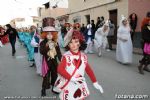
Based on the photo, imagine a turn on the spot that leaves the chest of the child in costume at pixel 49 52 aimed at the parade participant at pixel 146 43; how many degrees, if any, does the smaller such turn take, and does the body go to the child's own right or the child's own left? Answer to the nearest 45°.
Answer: approximately 135° to the child's own left

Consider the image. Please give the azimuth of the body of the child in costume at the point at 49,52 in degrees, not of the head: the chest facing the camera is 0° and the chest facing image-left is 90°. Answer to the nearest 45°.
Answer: approximately 0°

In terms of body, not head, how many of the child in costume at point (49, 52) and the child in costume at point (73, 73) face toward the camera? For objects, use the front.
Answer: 2

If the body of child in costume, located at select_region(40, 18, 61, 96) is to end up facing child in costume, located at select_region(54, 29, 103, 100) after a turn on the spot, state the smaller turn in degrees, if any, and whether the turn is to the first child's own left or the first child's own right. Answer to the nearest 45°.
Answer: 0° — they already face them

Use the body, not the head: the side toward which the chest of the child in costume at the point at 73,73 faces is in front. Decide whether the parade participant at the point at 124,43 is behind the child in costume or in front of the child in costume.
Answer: behind

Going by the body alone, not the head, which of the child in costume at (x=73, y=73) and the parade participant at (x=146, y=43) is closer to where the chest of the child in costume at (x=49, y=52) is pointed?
the child in costume

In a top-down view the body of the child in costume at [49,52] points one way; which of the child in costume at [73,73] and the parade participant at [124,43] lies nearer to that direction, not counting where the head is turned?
the child in costume

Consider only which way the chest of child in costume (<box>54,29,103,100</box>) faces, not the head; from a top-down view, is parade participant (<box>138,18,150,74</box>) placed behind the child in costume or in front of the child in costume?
behind
